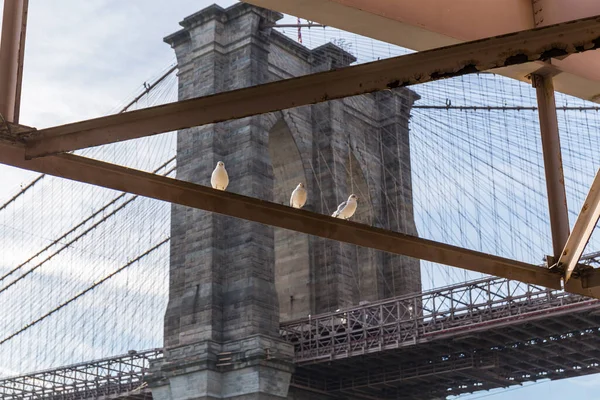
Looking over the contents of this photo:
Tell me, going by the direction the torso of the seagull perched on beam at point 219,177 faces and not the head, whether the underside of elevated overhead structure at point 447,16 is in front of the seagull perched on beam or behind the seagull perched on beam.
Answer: in front

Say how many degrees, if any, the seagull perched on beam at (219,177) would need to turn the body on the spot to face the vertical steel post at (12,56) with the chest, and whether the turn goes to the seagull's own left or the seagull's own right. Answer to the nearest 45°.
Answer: approximately 90° to the seagull's own right

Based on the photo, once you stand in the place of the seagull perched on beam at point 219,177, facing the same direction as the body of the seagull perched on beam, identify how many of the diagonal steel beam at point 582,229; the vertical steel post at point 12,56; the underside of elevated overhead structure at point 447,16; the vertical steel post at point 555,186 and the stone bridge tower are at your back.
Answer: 1

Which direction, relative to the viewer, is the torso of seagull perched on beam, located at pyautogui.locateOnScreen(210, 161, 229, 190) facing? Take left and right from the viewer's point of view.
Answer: facing the viewer

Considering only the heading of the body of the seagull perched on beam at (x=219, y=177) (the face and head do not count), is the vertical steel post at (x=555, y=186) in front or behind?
in front

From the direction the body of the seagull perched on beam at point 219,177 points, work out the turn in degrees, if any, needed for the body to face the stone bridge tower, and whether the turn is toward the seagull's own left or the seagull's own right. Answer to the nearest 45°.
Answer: approximately 180°
